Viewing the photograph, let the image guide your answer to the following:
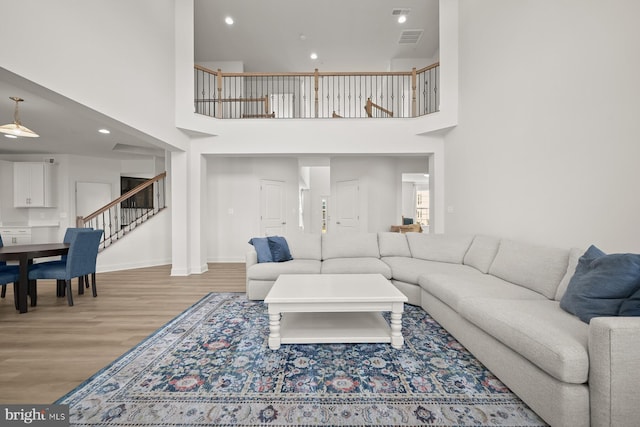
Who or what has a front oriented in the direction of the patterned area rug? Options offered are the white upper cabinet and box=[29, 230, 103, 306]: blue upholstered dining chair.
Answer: the white upper cabinet

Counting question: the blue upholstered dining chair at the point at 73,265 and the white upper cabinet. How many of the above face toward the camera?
1

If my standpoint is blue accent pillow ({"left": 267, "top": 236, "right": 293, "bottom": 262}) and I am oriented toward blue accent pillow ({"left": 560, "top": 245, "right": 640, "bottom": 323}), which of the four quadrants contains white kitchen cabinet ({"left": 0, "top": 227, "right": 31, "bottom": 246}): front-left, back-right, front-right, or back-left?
back-right

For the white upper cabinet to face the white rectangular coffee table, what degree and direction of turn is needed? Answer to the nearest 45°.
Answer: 0° — it already faces it

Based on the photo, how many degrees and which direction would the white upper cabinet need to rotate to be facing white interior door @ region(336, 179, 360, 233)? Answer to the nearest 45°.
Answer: approximately 45° to its left

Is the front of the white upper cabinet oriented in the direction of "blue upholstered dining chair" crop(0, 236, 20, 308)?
yes

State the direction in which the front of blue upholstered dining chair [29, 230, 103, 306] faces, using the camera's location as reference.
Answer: facing away from the viewer and to the left of the viewer

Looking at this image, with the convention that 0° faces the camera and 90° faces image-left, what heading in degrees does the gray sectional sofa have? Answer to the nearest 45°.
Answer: approximately 45°

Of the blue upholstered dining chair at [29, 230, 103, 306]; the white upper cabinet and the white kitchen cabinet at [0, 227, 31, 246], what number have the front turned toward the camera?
2

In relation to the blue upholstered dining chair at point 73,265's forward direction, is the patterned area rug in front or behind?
behind

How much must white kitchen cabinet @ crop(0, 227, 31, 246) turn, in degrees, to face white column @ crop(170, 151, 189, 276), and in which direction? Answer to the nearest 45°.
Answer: approximately 45° to its left
